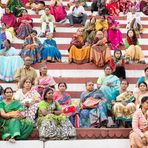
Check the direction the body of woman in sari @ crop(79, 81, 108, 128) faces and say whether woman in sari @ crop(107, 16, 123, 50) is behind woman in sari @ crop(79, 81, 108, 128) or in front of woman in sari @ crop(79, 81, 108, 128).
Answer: behind

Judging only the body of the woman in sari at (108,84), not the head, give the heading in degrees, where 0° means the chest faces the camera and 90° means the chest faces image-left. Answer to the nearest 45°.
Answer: approximately 0°

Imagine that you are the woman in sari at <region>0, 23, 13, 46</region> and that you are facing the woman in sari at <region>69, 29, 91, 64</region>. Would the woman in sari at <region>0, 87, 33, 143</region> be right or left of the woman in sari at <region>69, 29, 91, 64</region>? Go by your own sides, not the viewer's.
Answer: right

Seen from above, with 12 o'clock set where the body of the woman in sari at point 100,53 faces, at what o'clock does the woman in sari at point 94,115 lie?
the woman in sari at point 94,115 is roughly at 12 o'clock from the woman in sari at point 100,53.

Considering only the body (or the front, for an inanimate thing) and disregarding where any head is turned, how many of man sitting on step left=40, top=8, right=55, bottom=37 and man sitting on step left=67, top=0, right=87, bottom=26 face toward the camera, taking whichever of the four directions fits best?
2
